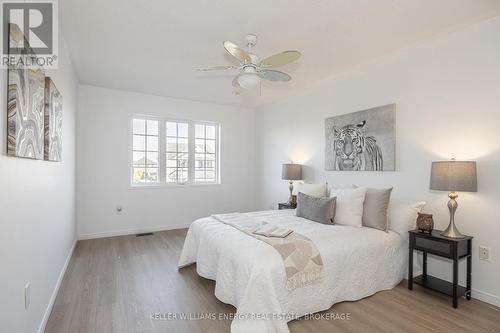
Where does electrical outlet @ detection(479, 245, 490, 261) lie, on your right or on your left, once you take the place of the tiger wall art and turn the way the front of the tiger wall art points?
on your left

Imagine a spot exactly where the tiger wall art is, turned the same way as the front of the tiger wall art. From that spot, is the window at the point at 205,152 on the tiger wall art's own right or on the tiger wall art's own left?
on the tiger wall art's own right

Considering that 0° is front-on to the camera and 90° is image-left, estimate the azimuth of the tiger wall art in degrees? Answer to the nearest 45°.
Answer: approximately 45°

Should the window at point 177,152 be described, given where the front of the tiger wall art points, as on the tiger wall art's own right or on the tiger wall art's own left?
on the tiger wall art's own right

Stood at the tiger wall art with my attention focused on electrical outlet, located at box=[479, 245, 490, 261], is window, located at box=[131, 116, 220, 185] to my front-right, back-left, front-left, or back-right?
back-right
